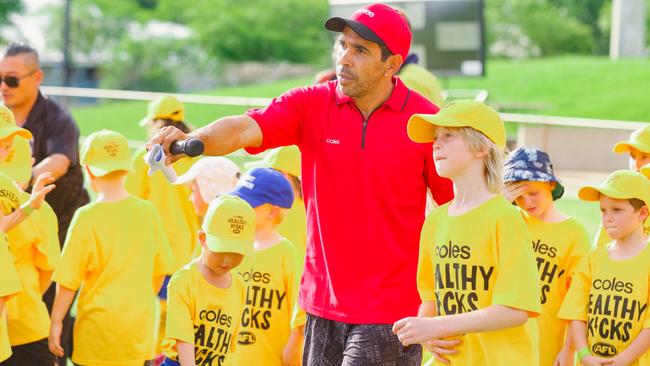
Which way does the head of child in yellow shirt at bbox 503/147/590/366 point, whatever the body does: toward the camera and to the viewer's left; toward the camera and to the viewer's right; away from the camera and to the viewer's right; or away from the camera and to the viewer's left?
toward the camera and to the viewer's left

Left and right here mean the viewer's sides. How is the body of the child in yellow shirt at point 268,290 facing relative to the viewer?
facing the viewer and to the left of the viewer

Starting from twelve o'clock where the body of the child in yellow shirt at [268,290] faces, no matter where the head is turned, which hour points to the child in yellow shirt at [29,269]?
the child in yellow shirt at [29,269] is roughly at 2 o'clock from the child in yellow shirt at [268,290].

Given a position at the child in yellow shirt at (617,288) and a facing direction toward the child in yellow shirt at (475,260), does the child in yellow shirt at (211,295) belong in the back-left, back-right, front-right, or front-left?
front-right

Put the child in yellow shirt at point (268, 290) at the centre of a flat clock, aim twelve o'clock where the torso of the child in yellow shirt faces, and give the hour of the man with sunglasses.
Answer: The man with sunglasses is roughly at 3 o'clock from the child in yellow shirt.

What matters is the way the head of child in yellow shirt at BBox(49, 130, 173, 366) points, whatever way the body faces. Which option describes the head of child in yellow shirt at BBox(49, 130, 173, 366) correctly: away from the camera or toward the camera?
away from the camera

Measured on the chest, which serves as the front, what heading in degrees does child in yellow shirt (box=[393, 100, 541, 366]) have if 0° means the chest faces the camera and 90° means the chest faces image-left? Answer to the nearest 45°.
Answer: approximately 45°

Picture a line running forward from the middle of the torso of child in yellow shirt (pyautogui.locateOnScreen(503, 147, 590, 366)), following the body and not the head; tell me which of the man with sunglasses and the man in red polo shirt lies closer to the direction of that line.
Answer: the man in red polo shirt

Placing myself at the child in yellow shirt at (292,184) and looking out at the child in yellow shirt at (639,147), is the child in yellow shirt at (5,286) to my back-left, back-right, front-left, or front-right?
back-right
